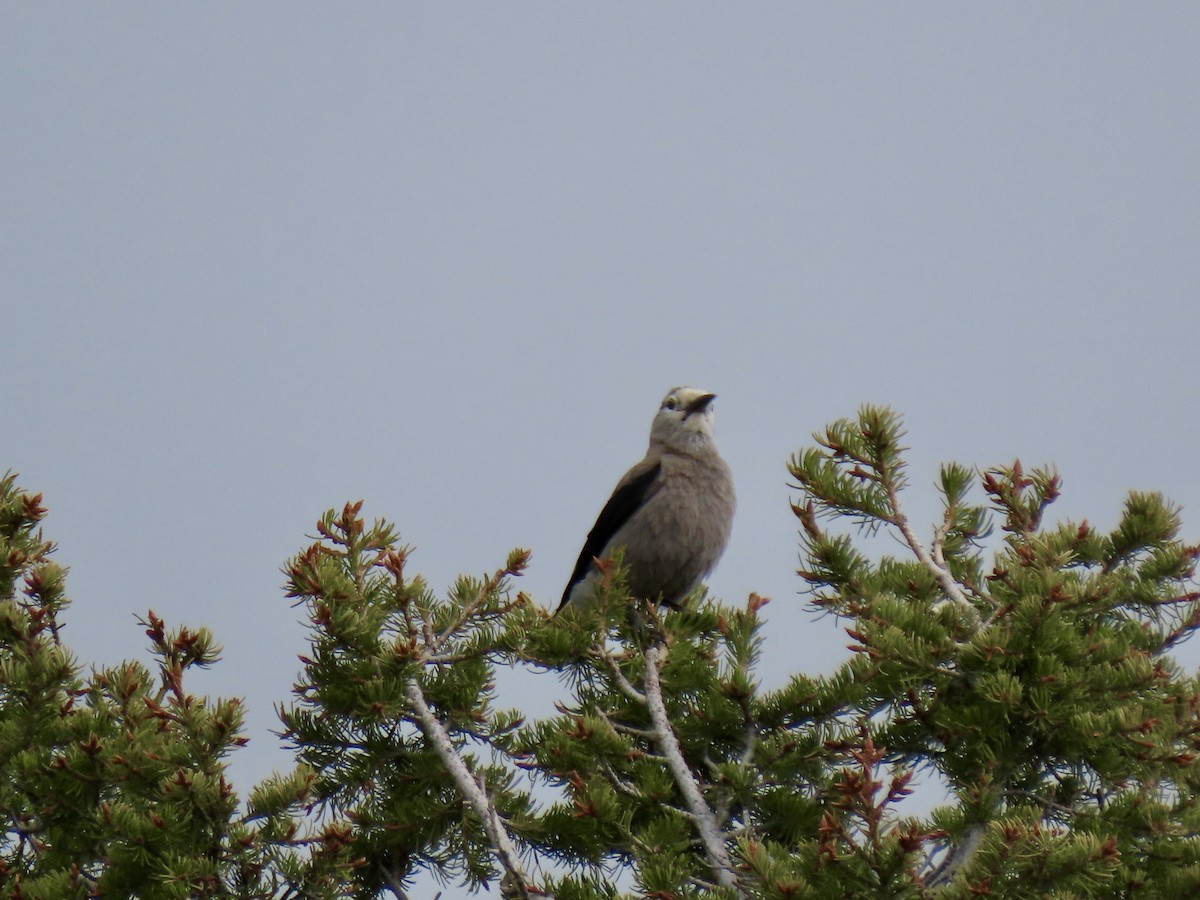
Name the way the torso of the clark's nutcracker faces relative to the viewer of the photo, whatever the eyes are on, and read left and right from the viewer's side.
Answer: facing the viewer and to the right of the viewer
